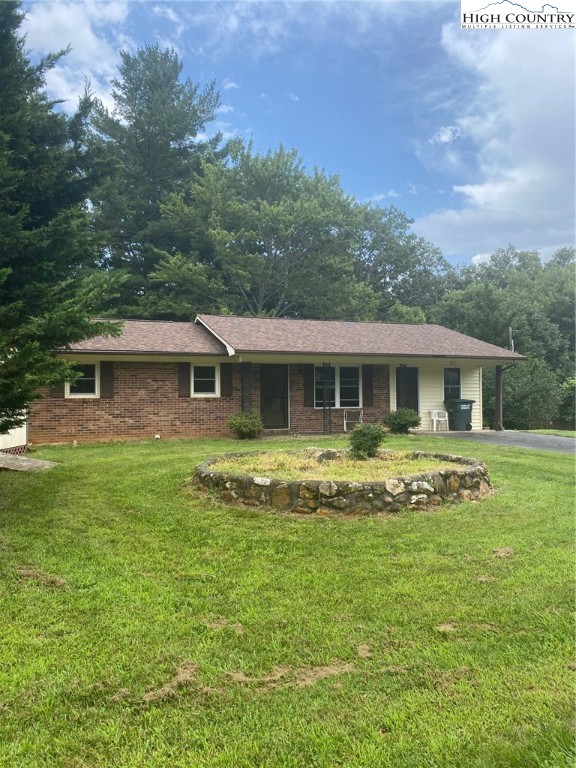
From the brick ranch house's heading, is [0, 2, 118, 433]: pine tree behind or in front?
in front

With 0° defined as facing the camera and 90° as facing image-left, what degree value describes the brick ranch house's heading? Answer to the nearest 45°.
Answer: approximately 0°

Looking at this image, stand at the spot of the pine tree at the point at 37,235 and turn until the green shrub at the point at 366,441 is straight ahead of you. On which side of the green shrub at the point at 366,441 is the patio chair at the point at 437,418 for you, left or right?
left

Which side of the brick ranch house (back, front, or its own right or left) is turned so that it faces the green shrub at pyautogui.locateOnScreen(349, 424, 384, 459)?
front

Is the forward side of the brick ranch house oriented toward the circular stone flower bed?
yes
